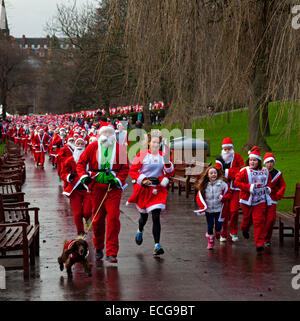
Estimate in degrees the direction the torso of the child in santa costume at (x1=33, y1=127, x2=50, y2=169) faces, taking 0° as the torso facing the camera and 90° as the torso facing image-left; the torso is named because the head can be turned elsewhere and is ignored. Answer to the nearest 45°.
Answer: approximately 0°

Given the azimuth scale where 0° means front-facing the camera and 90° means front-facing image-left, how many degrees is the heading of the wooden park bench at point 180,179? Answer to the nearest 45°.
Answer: approximately 45°

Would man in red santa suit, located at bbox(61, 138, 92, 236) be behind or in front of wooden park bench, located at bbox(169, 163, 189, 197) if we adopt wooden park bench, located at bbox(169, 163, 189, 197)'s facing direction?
in front

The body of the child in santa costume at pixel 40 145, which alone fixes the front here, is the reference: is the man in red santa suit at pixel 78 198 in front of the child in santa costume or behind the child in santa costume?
in front

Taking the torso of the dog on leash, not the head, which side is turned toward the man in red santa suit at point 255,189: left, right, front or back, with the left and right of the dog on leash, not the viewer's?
left

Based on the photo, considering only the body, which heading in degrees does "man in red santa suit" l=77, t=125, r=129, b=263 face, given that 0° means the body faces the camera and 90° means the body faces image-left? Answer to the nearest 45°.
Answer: approximately 0°

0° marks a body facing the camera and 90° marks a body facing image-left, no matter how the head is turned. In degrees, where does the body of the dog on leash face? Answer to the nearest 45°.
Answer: approximately 315°

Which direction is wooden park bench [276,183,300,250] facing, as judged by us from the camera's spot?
facing the viewer and to the left of the viewer

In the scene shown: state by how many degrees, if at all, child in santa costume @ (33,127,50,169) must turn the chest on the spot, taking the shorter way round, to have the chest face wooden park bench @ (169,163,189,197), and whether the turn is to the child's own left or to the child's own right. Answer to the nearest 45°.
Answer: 0° — they already face it
